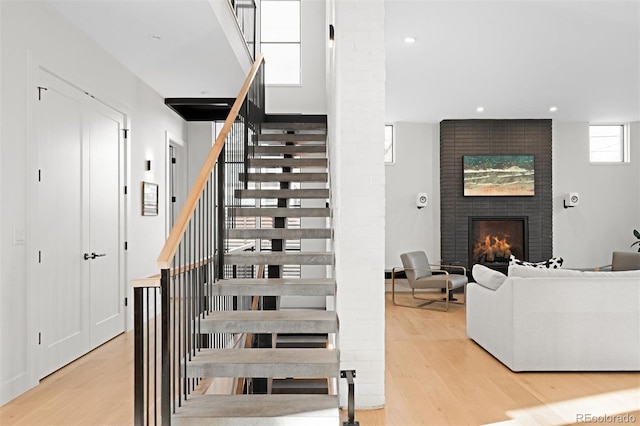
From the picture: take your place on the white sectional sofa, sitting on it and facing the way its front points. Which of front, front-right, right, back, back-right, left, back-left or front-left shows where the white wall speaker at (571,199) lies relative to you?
front

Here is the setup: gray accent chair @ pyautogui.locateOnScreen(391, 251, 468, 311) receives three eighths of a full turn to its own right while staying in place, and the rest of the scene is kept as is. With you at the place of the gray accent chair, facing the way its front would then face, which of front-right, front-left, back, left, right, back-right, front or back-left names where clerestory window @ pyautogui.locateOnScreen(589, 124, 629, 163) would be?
back-right

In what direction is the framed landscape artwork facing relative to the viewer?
toward the camera

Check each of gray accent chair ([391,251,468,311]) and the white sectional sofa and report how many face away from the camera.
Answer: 1

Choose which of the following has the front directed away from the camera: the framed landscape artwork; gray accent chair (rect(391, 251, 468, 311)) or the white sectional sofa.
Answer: the white sectional sofa

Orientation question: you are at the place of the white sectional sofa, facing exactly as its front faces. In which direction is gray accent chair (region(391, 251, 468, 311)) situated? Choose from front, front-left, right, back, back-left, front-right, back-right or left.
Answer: front-left

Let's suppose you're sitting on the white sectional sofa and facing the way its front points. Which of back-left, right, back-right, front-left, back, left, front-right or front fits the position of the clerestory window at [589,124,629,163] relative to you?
front

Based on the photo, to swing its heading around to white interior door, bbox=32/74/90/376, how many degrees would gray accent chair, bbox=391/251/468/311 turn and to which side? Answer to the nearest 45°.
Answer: approximately 90° to its right

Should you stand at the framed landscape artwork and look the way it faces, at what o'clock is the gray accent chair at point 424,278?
The gray accent chair is roughly at 1 o'clock from the framed landscape artwork.

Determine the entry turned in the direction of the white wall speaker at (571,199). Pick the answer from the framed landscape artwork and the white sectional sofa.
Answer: the white sectional sofa

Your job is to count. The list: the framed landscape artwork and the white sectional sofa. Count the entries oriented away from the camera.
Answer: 1

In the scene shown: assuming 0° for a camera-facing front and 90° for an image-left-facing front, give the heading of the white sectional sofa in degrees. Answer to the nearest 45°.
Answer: approximately 180°

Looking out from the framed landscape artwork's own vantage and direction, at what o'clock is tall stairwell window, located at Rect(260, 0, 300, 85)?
The tall stairwell window is roughly at 2 o'clock from the framed landscape artwork.

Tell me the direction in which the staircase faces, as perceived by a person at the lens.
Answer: facing the viewer
